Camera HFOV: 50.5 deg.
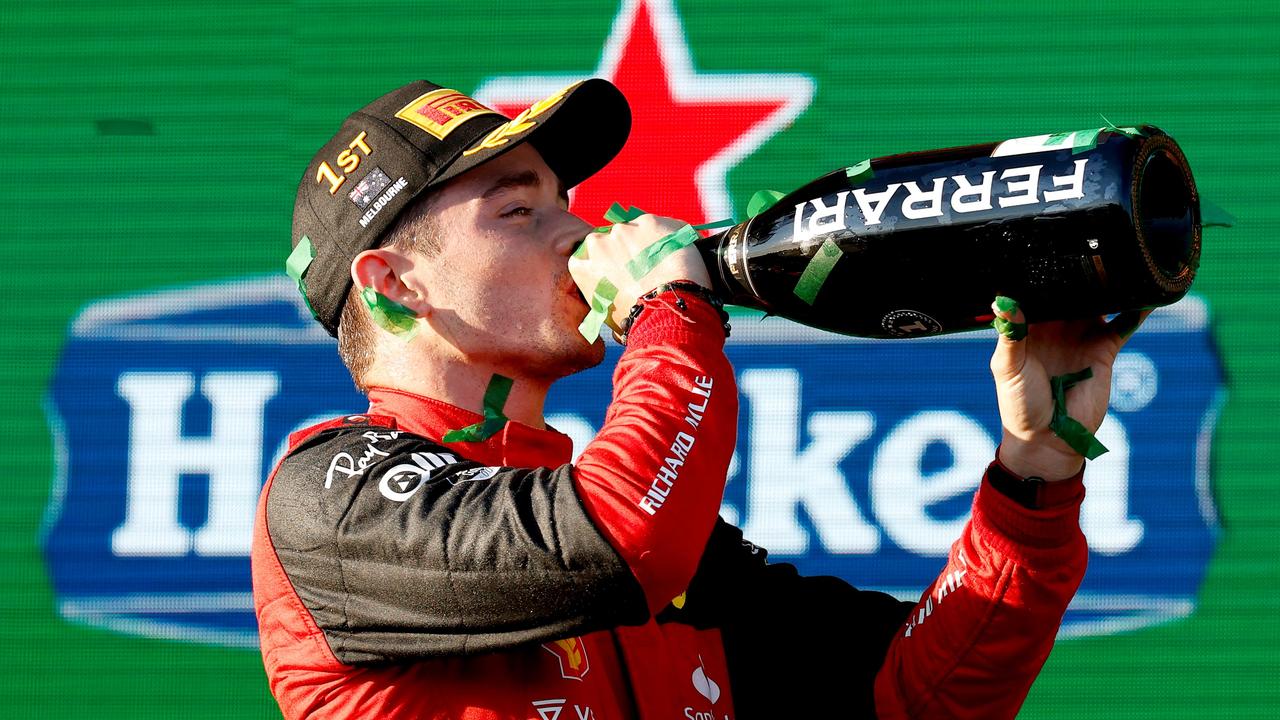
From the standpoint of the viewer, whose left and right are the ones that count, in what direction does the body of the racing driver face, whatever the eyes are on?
facing the viewer and to the right of the viewer
